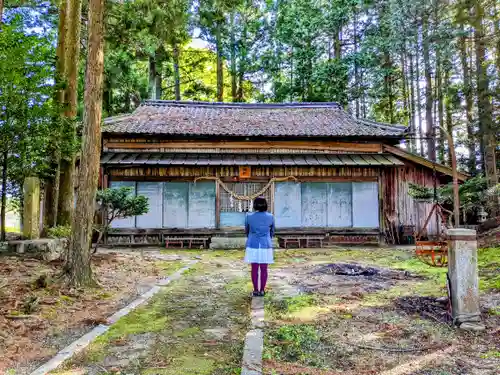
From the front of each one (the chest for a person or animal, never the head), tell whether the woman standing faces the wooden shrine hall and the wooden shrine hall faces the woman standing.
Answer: yes

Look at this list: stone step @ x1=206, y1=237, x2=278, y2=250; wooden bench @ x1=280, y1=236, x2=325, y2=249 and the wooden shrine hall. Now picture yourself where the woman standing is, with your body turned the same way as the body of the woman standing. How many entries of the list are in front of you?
3

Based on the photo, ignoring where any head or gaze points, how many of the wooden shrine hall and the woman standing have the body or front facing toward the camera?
1

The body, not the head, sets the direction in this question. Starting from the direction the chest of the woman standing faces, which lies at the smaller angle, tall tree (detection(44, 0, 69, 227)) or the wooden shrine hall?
the wooden shrine hall

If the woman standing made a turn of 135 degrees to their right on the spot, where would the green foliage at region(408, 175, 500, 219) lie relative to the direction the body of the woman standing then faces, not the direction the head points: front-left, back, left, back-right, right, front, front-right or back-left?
left

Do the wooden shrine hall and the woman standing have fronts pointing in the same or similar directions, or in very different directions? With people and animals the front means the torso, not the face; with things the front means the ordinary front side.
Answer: very different directions

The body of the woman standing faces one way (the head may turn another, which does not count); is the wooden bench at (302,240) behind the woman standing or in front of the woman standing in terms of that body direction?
in front

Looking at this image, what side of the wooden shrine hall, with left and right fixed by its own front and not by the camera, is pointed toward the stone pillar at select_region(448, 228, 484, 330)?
front

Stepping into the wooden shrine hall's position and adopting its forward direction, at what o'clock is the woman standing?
The woman standing is roughly at 12 o'clock from the wooden shrine hall.

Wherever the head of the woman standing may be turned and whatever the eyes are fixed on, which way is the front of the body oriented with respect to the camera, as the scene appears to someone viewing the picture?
away from the camera

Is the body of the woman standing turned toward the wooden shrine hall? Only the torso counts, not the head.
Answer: yes

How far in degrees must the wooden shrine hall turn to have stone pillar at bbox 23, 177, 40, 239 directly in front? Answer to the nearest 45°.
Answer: approximately 45° to its right
